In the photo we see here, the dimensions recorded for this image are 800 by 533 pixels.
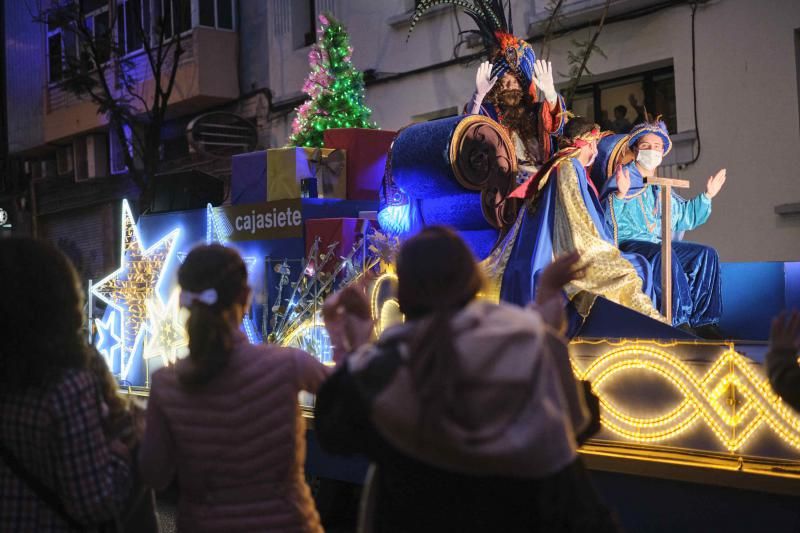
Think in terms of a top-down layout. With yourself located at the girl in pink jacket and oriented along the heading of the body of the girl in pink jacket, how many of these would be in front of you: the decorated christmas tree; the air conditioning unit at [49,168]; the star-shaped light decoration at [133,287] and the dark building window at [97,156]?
4

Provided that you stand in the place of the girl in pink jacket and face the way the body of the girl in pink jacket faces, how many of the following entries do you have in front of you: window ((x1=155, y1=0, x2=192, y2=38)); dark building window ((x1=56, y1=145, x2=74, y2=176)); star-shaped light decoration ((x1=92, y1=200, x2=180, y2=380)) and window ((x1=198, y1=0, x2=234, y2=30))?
4

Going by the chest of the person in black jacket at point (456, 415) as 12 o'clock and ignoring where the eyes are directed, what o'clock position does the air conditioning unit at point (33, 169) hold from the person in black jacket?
The air conditioning unit is roughly at 11 o'clock from the person in black jacket.

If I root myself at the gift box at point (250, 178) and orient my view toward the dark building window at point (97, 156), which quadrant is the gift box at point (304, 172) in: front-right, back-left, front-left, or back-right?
back-right

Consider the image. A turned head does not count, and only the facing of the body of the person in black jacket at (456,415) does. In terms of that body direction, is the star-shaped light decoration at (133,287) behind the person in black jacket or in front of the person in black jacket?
in front

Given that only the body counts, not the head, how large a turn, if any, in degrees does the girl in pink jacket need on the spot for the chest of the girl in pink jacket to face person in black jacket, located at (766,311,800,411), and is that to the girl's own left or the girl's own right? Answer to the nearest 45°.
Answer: approximately 90° to the girl's own right

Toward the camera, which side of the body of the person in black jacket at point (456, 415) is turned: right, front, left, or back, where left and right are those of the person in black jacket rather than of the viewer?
back

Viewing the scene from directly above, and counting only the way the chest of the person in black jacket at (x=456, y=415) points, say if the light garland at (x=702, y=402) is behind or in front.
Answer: in front

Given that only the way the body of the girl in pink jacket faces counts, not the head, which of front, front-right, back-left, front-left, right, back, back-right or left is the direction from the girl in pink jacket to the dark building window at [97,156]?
front

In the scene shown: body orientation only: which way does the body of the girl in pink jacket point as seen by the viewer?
away from the camera

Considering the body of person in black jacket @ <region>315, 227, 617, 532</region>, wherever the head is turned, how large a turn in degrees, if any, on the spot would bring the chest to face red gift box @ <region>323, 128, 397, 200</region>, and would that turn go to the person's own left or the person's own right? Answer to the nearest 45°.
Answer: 0° — they already face it

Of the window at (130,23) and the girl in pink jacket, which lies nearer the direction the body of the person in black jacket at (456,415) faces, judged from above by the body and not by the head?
the window

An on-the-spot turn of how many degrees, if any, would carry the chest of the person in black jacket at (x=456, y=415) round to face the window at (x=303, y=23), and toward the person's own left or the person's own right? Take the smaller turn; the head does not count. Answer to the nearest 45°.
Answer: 0° — they already face it

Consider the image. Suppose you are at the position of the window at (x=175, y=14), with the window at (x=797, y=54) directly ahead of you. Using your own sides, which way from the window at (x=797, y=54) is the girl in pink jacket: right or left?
right

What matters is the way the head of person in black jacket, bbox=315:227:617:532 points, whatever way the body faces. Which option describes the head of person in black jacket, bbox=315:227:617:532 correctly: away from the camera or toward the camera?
away from the camera
